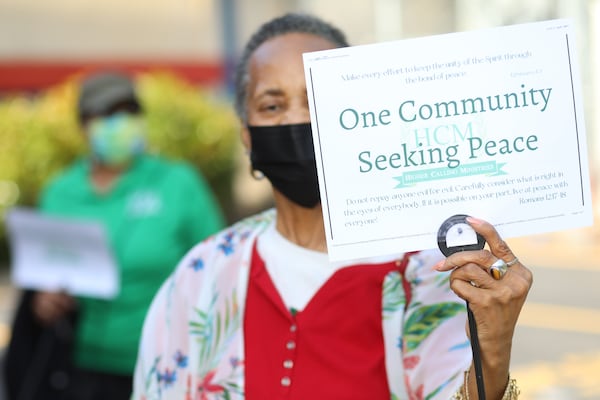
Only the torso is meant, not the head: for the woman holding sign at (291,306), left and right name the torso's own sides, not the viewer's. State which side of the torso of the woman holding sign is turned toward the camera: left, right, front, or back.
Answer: front

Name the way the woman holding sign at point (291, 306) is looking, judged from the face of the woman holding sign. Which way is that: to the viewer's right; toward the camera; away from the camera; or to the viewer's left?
toward the camera

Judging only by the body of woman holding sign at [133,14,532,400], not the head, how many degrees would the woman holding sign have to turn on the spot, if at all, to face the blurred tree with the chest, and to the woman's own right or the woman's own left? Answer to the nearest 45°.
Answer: approximately 180°
